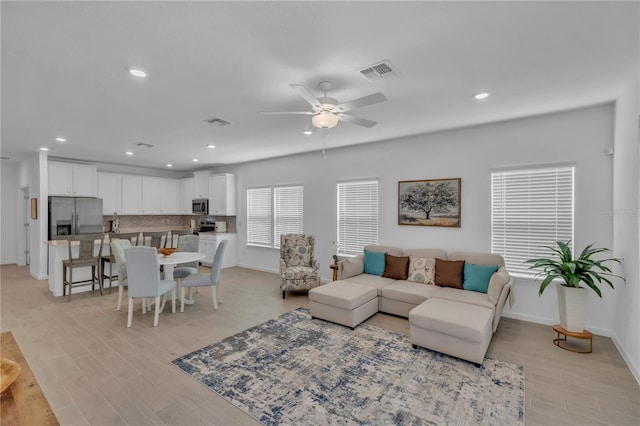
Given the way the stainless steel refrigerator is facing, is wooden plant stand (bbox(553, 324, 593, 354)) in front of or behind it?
in front

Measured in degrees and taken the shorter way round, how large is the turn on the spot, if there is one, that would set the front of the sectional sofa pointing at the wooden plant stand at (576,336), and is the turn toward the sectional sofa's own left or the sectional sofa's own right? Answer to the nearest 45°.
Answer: approximately 135° to the sectional sofa's own left

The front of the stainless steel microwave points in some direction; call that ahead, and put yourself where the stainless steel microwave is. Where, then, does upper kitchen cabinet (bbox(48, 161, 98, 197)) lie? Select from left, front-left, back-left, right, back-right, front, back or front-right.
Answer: front-right

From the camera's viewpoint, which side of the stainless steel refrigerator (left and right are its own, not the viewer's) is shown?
front

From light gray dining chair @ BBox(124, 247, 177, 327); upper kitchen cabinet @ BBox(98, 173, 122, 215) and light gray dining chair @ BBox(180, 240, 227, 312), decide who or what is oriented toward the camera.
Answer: the upper kitchen cabinet

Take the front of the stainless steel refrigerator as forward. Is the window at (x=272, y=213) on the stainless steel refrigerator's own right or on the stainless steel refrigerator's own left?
on the stainless steel refrigerator's own left

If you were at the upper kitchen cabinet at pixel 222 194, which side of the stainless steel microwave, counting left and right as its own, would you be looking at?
left

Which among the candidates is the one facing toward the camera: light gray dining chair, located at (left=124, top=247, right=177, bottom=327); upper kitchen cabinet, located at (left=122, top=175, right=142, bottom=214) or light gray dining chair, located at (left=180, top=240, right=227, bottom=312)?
the upper kitchen cabinet

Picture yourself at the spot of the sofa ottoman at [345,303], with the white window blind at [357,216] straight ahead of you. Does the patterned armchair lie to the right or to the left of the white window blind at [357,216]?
left

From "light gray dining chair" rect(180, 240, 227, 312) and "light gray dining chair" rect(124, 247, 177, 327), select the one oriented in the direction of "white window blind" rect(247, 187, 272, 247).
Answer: "light gray dining chair" rect(124, 247, 177, 327)

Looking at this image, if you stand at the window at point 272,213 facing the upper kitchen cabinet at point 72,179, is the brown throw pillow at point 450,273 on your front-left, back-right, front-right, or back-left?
back-left

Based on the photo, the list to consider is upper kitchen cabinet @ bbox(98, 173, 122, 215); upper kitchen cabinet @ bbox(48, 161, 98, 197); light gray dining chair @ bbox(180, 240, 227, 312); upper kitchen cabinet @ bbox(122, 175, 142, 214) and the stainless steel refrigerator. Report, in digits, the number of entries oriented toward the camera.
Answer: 4

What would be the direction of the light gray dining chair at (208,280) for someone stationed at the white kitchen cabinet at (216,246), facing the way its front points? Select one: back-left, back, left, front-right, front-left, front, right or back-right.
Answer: front-left

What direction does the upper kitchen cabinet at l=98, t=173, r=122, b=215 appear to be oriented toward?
toward the camera

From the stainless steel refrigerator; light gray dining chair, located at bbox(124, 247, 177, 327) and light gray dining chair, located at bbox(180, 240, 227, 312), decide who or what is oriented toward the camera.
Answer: the stainless steel refrigerator

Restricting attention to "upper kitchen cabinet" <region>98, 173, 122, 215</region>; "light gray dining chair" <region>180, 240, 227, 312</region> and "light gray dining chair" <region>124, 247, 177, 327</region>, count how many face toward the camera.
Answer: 1
